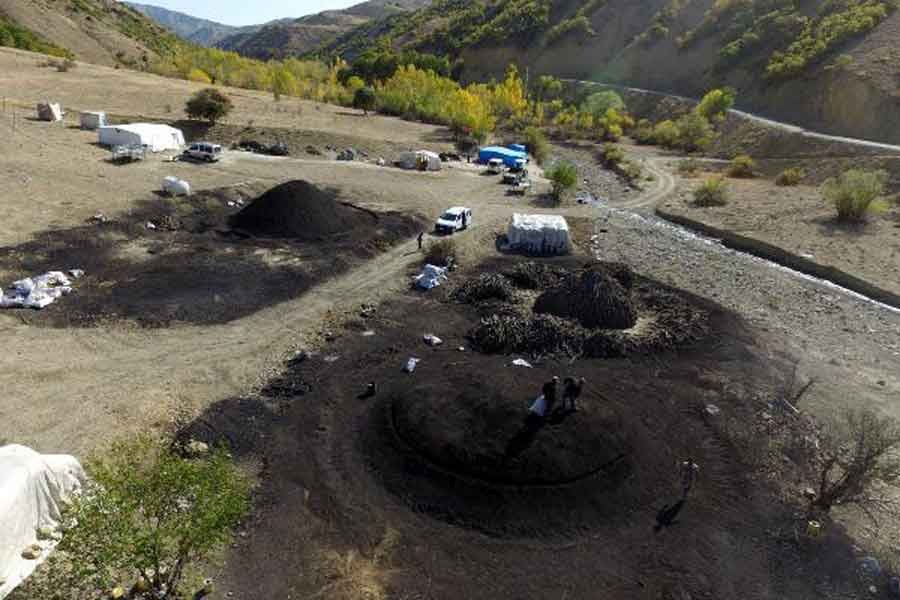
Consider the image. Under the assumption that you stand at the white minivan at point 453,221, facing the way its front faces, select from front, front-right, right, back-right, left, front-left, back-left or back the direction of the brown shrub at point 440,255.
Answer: front-left

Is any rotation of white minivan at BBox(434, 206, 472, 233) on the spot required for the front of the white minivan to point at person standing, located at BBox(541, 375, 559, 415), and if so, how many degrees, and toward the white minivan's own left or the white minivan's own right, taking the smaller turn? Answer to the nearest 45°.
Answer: approximately 45° to the white minivan's own left

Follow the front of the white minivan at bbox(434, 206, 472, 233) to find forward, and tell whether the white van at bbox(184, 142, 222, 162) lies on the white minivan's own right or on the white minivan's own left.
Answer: on the white minivan's own right

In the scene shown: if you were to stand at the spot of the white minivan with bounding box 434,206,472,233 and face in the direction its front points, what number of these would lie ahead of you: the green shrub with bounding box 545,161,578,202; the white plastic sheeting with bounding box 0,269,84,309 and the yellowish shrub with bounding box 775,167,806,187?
1

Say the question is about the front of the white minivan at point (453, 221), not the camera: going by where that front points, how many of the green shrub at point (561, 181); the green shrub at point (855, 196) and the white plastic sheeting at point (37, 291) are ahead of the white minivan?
1

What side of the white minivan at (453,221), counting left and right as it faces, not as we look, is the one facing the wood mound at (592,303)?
left

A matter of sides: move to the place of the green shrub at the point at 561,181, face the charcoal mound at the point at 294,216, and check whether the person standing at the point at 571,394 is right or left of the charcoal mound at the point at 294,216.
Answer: left

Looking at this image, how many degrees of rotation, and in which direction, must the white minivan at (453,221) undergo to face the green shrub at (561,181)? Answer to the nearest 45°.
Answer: approximately 180°

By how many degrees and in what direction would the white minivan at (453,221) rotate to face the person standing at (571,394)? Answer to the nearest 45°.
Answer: approximately 45° to its left

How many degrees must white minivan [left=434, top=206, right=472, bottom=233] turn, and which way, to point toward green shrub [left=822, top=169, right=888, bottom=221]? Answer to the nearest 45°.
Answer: approximately 135° to its left

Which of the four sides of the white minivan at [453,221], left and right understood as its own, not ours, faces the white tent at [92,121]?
right

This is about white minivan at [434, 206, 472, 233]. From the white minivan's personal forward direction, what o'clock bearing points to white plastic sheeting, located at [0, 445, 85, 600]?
The white plastic sheeting is roughly at 11 o'clock from the white minivan.

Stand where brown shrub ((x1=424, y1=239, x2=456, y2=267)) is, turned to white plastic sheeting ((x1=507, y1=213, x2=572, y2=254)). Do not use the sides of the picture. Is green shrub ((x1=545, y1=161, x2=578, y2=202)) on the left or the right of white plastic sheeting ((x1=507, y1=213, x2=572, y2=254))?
left

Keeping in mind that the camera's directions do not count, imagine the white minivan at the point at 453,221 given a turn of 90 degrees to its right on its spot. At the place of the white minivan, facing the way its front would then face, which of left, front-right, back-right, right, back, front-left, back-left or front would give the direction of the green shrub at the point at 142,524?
back-left

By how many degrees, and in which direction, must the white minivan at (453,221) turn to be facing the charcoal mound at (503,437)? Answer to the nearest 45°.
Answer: approximately 45° to its left

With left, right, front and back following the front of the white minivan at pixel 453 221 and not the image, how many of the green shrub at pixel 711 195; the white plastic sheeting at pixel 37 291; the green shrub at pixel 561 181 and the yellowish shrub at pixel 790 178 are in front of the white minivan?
1

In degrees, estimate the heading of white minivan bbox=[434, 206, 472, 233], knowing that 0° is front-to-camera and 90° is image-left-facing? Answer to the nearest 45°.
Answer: approximately 45°
